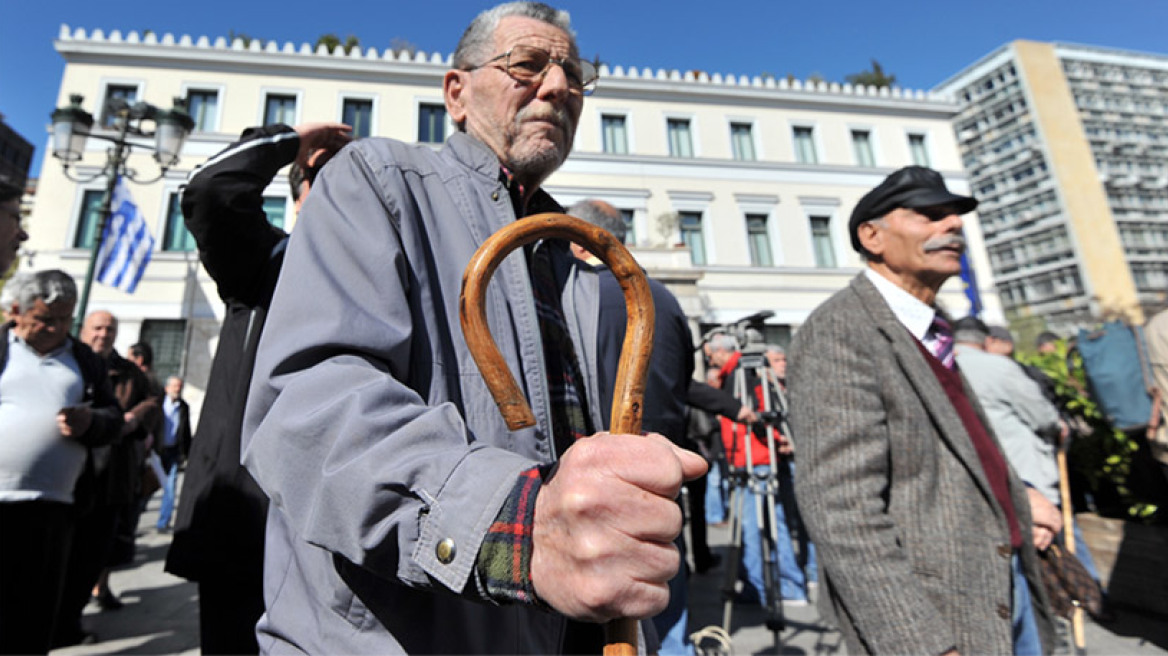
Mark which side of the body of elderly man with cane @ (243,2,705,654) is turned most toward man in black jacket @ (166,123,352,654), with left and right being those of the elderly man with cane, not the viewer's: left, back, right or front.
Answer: back

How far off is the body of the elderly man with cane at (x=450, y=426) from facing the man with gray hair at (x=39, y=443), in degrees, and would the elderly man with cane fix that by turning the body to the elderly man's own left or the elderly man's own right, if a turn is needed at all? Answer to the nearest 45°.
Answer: approximately 180°

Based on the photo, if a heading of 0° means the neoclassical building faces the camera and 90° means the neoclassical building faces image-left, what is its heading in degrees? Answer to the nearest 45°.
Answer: approximately 0°

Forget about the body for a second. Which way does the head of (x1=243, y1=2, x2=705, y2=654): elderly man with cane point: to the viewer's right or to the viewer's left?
to the viewer's right

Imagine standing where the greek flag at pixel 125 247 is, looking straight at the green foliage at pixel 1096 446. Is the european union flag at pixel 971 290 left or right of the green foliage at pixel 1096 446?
left

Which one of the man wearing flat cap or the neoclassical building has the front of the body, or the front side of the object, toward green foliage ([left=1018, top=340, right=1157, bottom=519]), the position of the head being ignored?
the neoclassical building

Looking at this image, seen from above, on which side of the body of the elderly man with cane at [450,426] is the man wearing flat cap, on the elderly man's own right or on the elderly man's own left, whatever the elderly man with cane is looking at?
on the elderly man's own left

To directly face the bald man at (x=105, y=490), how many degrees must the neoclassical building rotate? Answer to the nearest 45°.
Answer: approximately 45° to its right

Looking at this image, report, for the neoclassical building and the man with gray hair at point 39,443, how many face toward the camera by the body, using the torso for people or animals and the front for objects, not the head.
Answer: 2

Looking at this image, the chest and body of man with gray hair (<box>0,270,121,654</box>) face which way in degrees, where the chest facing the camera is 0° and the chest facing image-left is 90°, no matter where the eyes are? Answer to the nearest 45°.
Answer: approximately 0°
